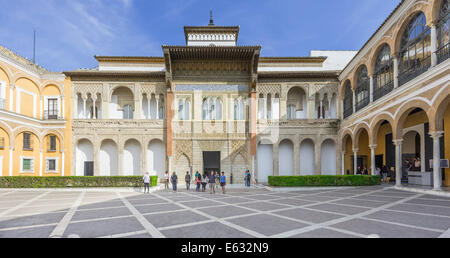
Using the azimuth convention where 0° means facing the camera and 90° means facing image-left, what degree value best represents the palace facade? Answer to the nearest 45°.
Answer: approximately 0°

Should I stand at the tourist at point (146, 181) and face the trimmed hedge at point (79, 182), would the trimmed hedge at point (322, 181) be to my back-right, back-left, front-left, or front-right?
back-right

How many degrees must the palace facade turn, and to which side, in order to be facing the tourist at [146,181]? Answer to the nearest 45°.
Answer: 0° — it already faces them

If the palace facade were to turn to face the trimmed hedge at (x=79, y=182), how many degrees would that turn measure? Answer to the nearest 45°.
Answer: approximately 45° to its right
